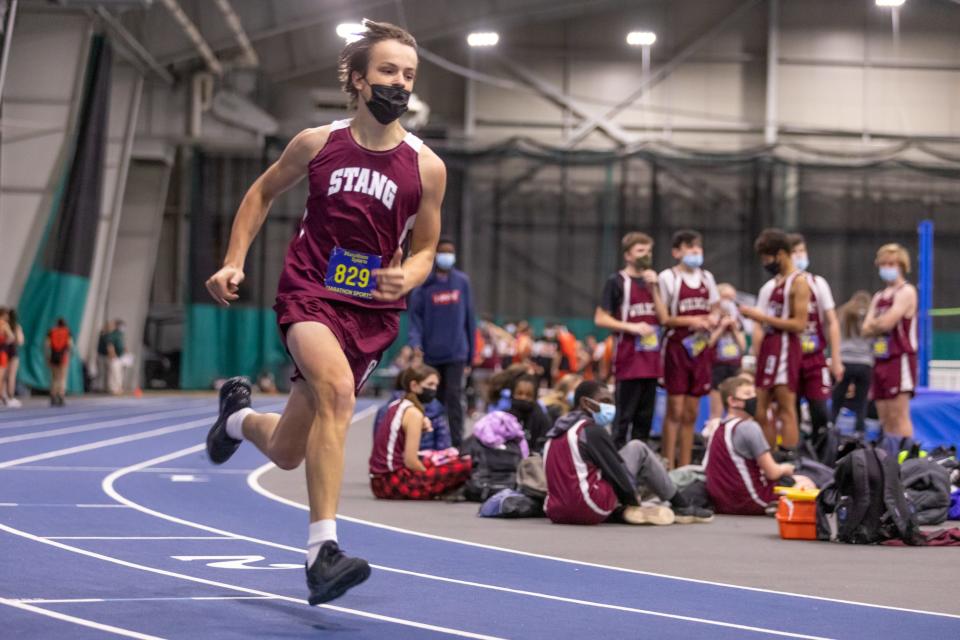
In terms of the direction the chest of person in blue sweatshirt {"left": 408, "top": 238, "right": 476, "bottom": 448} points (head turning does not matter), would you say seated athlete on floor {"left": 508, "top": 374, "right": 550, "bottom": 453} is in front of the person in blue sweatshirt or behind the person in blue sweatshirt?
in front

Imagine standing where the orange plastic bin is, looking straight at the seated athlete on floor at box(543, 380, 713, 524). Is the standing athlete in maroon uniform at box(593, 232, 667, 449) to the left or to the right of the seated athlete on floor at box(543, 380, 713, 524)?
right

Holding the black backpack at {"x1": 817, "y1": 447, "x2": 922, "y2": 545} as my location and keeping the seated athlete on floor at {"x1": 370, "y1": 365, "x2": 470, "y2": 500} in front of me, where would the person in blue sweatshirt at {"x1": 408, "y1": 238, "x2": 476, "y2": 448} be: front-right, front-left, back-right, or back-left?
front-right

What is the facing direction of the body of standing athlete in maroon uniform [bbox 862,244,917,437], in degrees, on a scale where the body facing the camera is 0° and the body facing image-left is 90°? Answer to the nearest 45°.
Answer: approximately 45°

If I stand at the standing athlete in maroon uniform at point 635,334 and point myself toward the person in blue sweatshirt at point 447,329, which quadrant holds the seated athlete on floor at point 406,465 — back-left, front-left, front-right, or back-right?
front-left

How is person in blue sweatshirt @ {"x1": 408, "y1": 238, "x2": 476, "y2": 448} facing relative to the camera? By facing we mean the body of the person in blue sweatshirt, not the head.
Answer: toward the camera
